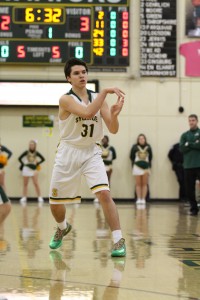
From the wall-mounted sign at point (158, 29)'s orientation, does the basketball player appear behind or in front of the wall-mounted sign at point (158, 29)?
in front

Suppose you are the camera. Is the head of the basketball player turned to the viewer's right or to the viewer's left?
to the viewer's right

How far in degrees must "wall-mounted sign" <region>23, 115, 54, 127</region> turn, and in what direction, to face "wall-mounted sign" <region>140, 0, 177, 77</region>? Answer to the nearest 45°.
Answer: approximately 90° to its left

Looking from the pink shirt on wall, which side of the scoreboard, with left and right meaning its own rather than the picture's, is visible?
left

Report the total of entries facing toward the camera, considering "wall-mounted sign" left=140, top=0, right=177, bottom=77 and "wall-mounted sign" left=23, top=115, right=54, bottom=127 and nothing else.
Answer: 2

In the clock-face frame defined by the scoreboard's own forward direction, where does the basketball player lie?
The basketball player is roughly at 12 o'clock from the scoreboard.

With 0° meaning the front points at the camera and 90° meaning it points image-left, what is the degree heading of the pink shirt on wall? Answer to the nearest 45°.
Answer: approximately 0°

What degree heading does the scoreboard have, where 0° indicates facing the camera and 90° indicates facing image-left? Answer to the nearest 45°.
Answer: approximately 0°
